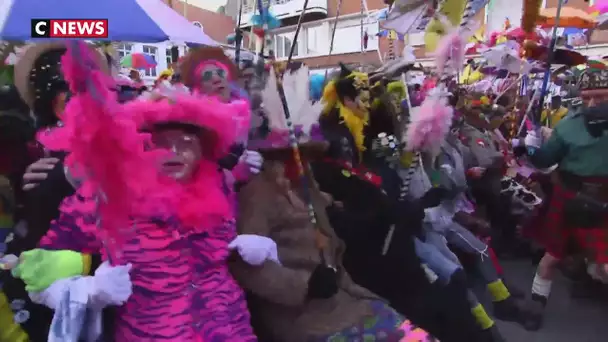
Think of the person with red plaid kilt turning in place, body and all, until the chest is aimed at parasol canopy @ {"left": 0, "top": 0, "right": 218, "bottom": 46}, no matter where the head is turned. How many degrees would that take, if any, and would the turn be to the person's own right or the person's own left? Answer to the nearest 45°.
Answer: approximately 45° to the person's own right

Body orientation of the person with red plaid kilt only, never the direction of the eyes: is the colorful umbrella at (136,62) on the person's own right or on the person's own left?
on the person's own right

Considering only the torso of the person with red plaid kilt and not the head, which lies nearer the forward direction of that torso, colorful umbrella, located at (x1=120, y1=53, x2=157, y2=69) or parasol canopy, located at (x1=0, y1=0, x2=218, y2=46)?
the parasol canopy
